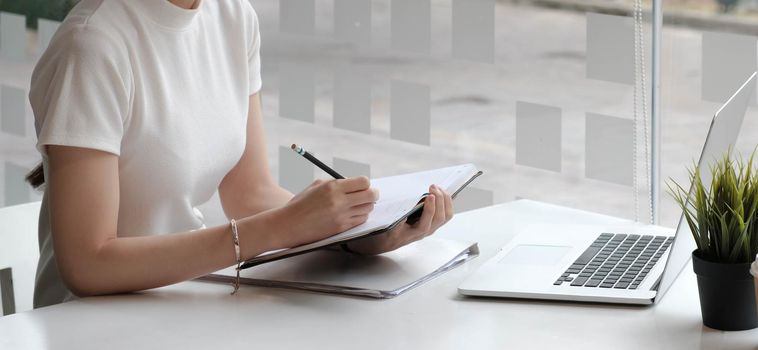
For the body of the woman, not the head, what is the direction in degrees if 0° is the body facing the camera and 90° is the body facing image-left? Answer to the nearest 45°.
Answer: approximately 315°

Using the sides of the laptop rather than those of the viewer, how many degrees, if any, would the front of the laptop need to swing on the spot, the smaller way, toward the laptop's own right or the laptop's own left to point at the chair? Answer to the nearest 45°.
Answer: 0° — it already faces it

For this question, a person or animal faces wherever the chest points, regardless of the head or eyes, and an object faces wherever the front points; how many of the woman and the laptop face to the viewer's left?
1

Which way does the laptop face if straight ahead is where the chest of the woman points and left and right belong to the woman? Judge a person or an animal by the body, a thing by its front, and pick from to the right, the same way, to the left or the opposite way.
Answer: the opposite way

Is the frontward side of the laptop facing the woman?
yes

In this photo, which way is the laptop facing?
to the viewer's left
